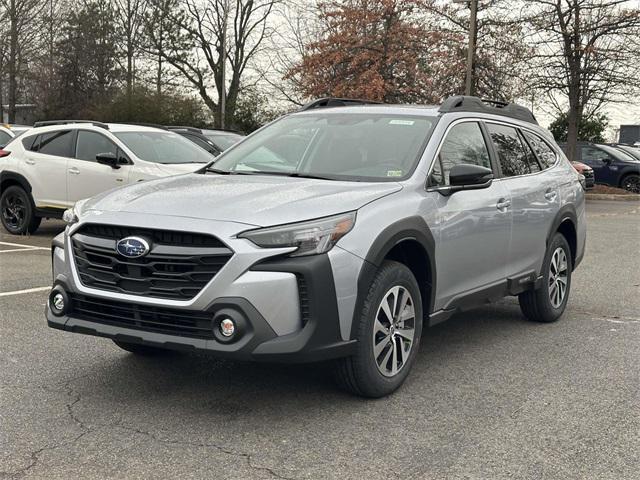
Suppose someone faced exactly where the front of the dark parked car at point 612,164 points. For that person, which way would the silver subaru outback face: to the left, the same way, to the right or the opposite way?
to the right

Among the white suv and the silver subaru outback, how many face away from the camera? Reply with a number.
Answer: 0

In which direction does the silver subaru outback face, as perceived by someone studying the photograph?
facing the viewer and to the left of the viewer

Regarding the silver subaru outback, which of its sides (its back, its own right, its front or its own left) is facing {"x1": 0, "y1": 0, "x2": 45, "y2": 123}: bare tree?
right

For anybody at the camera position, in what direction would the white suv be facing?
facing the viewer and to the right of the viewer

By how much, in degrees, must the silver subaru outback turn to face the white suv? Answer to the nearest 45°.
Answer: approximately 90° to its right

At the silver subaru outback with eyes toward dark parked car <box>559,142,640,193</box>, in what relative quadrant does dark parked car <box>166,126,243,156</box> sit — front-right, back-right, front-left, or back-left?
front-left

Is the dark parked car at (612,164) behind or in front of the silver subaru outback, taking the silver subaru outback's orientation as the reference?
behind

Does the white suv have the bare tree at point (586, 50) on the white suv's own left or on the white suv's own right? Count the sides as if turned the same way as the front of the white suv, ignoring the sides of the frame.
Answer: on the white suv's own left

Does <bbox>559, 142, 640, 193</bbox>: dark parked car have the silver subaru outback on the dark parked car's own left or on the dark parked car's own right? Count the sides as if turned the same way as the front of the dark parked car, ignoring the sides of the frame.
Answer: on the dark parked car's own right

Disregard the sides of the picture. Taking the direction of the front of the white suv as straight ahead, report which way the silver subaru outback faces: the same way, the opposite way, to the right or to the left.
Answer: to the right

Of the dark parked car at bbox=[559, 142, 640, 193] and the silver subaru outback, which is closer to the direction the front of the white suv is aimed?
the silver subaru outback

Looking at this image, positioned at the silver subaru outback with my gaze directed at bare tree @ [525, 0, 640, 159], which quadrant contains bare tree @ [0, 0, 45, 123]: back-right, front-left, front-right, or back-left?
front-left
